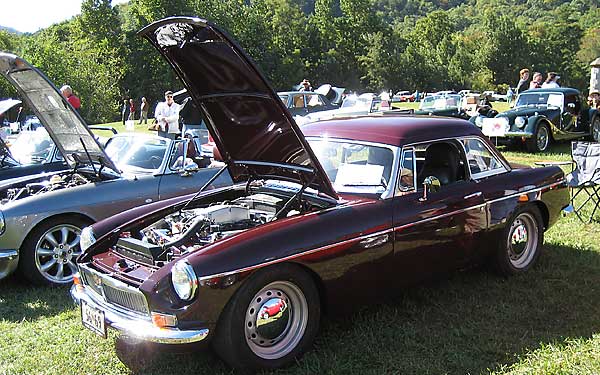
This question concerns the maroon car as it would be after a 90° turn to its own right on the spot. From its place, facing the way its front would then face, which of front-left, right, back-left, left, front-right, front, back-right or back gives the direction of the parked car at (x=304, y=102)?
front-right

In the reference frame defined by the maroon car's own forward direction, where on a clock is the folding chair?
The folding chair is roughly at 6 o'clock from the maroon car.

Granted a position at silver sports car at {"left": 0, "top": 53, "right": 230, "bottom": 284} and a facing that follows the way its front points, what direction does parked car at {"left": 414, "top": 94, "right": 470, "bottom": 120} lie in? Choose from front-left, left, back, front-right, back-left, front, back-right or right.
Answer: back

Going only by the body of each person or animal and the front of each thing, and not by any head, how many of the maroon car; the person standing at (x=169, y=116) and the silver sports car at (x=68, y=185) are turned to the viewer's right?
0

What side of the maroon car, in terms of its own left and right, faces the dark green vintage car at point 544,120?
back

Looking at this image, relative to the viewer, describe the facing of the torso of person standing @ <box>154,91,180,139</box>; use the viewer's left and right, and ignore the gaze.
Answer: facing the viewer

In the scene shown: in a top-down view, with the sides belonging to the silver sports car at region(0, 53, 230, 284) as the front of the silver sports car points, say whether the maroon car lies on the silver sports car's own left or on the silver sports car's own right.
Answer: on the silver sports car's own left

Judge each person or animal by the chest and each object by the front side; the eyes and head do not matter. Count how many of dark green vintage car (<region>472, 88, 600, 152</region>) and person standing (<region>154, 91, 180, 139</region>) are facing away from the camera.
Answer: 0

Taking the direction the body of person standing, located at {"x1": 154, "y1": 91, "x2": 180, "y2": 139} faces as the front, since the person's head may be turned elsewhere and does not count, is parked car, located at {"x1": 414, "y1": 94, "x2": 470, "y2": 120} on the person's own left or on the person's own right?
on the person's own left

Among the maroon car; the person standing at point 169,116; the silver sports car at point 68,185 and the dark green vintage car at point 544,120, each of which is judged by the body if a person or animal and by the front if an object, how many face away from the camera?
0

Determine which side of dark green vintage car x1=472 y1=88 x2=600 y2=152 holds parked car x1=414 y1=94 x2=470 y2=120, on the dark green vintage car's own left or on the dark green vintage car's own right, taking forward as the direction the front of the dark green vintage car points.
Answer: on the dark green vintage car's own right

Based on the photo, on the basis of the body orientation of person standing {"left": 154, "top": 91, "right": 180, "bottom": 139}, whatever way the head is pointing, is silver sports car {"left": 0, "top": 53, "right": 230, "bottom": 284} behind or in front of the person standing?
in front

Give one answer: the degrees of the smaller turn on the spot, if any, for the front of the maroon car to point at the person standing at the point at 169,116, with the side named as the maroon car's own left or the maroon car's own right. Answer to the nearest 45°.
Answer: approximately 135° to the maroon car's own right

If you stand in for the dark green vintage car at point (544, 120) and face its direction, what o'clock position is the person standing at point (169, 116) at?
The person standing is roughly at 1 o'clock from the dark green vintage car.

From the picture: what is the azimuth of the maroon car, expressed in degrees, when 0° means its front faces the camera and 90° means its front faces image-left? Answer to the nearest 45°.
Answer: approximately 45°
